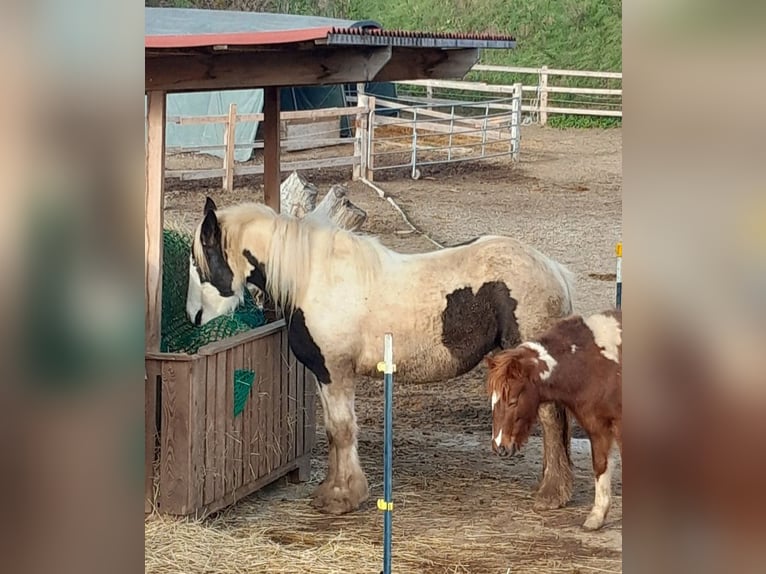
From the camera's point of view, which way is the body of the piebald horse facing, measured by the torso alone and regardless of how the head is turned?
to the viewer's left

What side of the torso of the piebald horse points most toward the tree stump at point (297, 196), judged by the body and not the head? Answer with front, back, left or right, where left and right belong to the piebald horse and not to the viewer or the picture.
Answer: right

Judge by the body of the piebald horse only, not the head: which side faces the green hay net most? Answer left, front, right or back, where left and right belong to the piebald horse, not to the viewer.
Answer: front

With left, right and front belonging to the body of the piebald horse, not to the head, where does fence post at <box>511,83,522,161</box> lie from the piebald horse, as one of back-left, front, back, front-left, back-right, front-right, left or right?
right

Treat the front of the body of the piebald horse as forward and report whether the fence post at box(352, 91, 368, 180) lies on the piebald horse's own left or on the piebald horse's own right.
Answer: on the piebald horse's own right

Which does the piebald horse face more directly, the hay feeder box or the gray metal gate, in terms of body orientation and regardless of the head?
the hay feeder box

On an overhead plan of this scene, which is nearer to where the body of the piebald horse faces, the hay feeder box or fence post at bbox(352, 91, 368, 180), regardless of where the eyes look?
the hay feeder box

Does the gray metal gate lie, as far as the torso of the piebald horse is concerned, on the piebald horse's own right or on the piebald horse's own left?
on the piebald horse's own right

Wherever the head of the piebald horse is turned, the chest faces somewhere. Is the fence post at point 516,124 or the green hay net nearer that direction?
the green hay net

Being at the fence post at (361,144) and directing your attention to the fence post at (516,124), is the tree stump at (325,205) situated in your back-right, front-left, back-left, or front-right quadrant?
back-right
